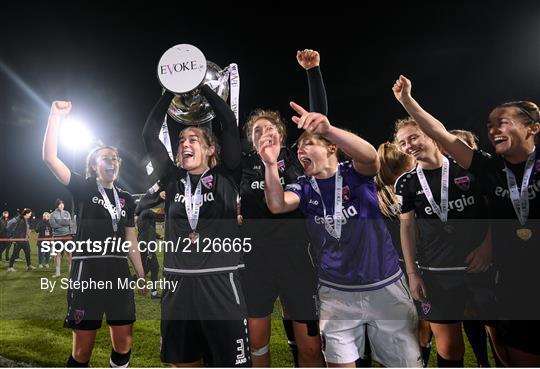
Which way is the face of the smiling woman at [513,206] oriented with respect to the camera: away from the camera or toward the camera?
toward the camera

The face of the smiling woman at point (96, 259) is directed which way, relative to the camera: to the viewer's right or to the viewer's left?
to the viewer's right

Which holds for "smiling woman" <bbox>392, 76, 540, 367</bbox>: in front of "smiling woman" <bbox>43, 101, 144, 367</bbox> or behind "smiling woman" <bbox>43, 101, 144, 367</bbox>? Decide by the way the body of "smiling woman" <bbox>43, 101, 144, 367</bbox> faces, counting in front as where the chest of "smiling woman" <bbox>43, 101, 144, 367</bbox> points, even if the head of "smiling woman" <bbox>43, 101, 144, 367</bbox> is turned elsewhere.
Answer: in front

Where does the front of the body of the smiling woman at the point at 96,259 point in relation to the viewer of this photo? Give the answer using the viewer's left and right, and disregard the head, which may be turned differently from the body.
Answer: facing the viewer and to the right of the viewer
